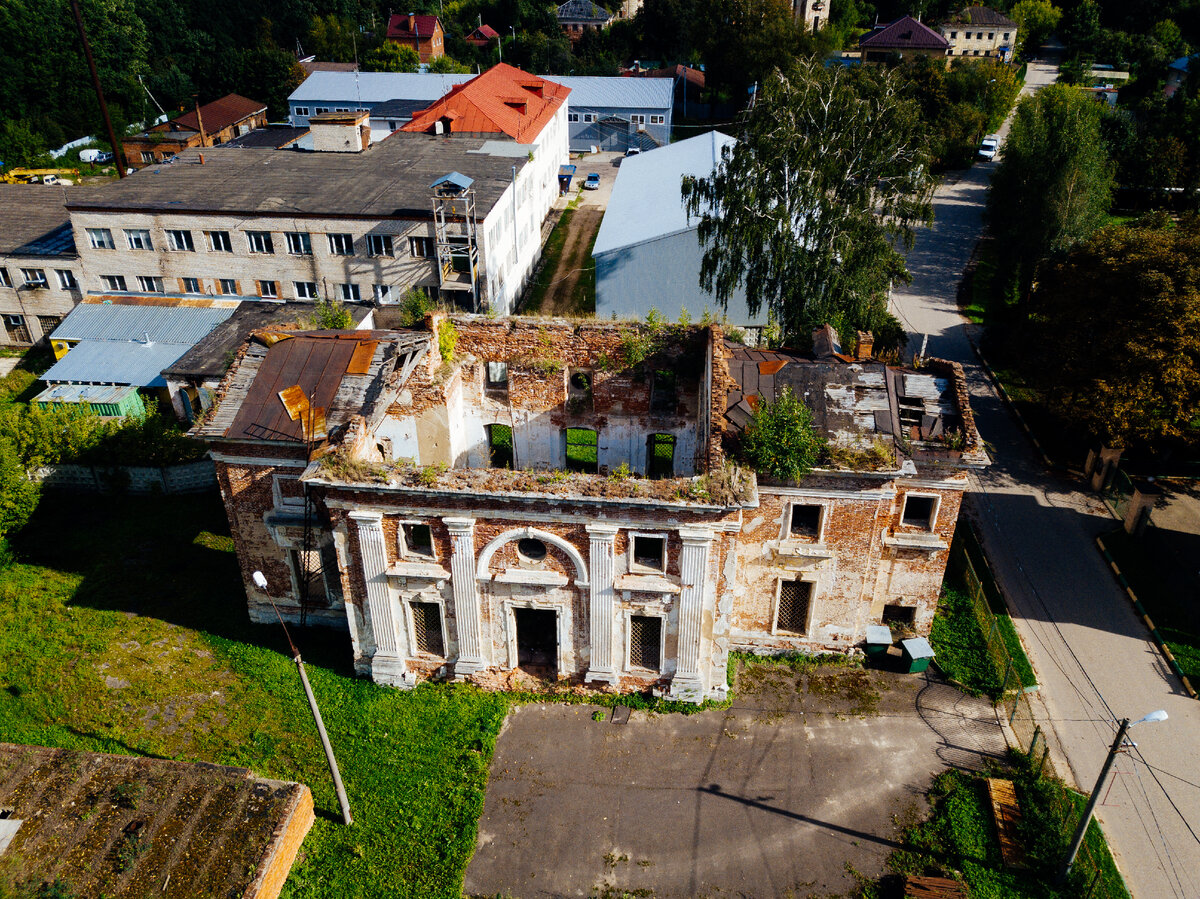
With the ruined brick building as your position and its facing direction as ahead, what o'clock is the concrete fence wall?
The concrete fence wall is roughly at 4 o'clock from the ruined brick building.

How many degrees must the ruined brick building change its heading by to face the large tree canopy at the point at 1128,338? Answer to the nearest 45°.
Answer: approximately 135° to its left

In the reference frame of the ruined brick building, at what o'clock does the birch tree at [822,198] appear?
The birch tree is roughly at 7 o'clock from the ruined brick building.

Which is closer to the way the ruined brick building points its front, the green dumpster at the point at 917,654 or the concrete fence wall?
the green dumpster

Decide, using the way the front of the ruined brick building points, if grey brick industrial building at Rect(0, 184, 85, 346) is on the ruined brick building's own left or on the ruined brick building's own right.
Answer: on the ruined brick building's own right

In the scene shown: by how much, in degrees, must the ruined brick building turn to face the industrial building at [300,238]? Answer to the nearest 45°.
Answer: approximately 135° to its right

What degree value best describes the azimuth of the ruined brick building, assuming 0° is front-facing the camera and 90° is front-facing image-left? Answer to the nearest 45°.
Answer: approximately 0°

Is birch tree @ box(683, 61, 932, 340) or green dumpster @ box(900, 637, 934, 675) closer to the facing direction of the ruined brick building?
the green dumpster

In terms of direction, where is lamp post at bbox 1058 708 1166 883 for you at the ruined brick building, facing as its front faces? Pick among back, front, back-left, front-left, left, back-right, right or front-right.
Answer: front-left
